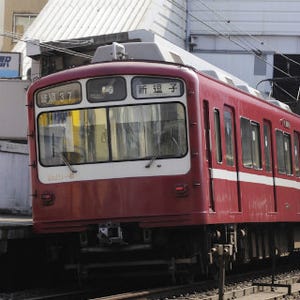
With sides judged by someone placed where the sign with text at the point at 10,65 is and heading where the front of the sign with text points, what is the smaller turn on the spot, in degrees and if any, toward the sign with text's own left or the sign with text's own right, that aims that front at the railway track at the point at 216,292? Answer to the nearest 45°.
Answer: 0° — it already faces it

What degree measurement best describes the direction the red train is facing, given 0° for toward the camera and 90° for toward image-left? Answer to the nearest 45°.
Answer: approximately 45°

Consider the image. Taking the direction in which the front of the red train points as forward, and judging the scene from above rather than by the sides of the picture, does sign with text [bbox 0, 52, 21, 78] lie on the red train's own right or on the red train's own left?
on the red train's own right

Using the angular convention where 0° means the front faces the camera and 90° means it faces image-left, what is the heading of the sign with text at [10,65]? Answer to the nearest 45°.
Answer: approximately 0°
